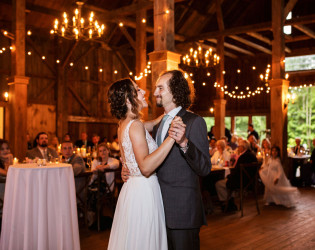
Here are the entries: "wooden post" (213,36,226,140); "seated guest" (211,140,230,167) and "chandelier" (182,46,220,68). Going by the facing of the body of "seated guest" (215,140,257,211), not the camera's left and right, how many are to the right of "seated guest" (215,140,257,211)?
3

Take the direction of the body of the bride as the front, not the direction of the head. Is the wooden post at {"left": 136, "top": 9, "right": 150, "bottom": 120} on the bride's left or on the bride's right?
on the bride's left

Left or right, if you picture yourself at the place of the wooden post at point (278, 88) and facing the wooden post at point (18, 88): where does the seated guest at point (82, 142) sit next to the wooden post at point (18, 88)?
right

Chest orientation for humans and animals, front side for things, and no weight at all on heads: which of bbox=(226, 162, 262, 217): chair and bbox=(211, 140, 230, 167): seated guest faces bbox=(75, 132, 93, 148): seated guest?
the chair

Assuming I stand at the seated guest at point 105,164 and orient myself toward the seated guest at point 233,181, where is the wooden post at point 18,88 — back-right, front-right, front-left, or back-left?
back-left

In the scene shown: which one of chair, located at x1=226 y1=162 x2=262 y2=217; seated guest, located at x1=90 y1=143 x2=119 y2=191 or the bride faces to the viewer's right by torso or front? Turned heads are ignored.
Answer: the bride

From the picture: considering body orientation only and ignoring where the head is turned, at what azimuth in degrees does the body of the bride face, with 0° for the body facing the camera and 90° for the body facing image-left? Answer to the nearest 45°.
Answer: approximately 270°

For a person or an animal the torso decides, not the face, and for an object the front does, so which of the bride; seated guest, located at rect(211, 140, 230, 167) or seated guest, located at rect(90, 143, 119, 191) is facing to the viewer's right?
the bride

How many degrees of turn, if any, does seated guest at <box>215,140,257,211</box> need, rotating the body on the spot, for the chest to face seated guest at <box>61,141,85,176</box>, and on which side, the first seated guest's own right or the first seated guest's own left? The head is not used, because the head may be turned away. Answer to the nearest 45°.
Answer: approximately 45° to the first seated guest's own left

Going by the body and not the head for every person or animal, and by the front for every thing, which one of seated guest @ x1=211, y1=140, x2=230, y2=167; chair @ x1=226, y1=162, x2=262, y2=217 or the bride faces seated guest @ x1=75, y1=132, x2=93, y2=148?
the chair
